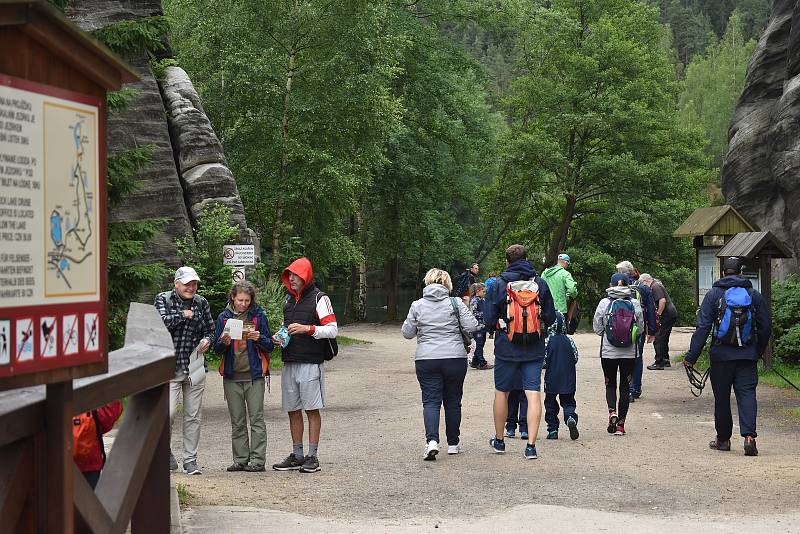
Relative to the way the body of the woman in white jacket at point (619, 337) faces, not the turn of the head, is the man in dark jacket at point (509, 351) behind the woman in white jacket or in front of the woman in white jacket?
behind

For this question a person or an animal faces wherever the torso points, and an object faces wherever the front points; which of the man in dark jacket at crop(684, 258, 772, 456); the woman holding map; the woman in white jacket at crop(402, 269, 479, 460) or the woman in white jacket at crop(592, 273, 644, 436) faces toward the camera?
the woman holding map

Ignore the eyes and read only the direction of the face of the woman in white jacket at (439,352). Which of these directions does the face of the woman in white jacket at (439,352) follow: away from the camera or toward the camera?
away from the camera

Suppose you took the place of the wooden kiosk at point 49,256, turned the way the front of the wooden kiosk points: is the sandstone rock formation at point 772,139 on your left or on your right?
on your left

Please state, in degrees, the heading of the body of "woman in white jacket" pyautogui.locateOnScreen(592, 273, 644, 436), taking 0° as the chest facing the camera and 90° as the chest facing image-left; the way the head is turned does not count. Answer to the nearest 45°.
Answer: approximately 180°

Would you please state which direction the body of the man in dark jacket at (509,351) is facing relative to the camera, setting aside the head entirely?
away from the camera

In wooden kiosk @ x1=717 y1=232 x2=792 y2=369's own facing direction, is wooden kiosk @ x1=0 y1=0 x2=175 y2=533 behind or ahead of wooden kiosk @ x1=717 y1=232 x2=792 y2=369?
ahead

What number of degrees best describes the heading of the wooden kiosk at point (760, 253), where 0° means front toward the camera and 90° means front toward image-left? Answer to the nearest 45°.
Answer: approximately 45°

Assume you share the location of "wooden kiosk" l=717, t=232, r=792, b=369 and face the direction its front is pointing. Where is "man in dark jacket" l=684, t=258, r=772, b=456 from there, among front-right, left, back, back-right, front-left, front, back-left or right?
front-left

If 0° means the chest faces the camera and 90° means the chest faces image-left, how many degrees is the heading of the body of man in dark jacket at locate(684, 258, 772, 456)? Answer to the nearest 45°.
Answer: approximately 180°

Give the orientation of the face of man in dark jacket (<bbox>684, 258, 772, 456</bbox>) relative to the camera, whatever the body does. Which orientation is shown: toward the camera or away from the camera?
away from the camera

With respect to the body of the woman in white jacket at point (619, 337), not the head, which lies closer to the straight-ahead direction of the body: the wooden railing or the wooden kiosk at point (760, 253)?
the wooden kiosk

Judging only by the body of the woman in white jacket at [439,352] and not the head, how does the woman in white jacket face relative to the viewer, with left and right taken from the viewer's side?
facing away from the viewer

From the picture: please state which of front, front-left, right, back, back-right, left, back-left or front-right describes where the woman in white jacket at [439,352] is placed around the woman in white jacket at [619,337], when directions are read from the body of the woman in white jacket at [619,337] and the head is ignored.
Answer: back-left
